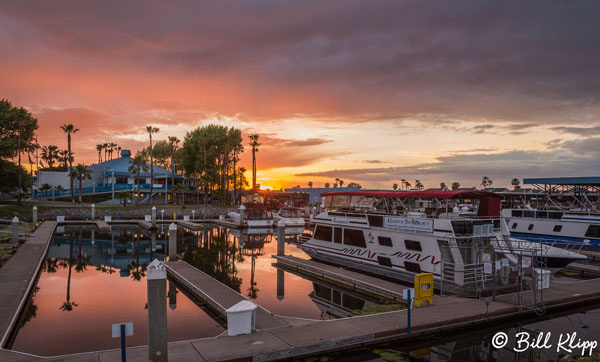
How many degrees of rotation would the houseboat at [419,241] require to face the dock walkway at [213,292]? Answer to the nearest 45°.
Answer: approximately 90° to its left

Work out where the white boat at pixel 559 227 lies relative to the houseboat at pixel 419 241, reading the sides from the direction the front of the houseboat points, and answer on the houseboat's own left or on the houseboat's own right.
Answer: on the houseboat's own right

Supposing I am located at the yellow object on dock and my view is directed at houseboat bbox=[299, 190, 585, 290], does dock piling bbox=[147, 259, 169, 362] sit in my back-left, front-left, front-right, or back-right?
back-left

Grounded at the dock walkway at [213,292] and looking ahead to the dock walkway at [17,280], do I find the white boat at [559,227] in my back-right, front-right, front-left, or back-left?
back-right

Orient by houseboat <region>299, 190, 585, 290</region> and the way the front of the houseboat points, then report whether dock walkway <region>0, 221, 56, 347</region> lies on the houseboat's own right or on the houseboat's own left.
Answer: on the houseboat's own left

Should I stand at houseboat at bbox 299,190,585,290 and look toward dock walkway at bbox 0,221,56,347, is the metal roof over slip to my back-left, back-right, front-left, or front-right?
back-right

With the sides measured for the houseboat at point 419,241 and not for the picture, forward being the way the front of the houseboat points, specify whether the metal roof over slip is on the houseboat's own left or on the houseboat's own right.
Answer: on the houseboat's own right

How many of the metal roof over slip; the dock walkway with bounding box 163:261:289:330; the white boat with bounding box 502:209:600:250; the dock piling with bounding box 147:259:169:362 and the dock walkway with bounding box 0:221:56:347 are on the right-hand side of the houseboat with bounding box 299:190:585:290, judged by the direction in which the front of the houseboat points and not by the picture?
2

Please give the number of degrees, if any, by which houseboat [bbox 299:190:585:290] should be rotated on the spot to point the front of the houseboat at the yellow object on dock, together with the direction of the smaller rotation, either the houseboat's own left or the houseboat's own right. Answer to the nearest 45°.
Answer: approximately 135° to the houseboat's own left

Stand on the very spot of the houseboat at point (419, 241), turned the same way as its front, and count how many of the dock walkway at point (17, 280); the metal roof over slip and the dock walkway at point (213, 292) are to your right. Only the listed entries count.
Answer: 1

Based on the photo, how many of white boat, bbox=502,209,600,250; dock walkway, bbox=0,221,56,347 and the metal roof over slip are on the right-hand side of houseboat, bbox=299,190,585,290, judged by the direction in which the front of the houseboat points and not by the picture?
2

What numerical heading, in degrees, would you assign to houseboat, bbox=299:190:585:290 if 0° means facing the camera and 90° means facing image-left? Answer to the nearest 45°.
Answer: approximately 135°

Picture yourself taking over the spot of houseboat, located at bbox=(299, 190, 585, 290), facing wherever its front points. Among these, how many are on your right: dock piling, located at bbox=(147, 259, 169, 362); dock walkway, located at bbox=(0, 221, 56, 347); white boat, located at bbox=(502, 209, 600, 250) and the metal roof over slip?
2
